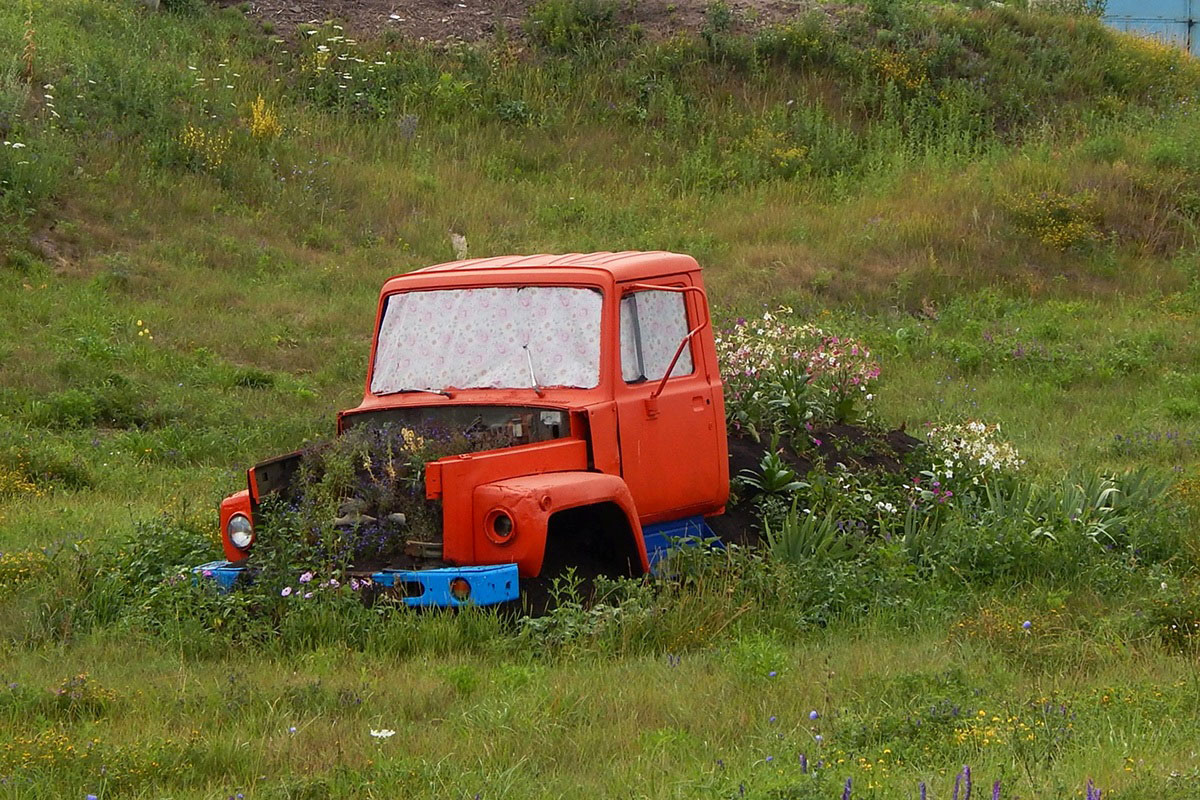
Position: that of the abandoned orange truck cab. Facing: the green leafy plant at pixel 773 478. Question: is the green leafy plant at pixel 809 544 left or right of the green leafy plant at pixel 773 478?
right

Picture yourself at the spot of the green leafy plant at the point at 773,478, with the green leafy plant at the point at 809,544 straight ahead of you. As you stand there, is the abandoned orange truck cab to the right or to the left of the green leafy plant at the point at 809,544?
right

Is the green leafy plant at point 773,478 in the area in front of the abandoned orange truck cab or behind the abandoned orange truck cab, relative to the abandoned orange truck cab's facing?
behind

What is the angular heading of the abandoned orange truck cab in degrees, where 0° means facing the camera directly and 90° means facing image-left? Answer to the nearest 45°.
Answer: approximately 45°

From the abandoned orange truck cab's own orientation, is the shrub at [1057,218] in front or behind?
behind

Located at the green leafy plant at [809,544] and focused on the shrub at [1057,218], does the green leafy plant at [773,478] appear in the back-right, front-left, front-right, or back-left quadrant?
front-left

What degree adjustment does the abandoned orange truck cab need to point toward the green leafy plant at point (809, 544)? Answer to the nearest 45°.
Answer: approximately 135° to its left
